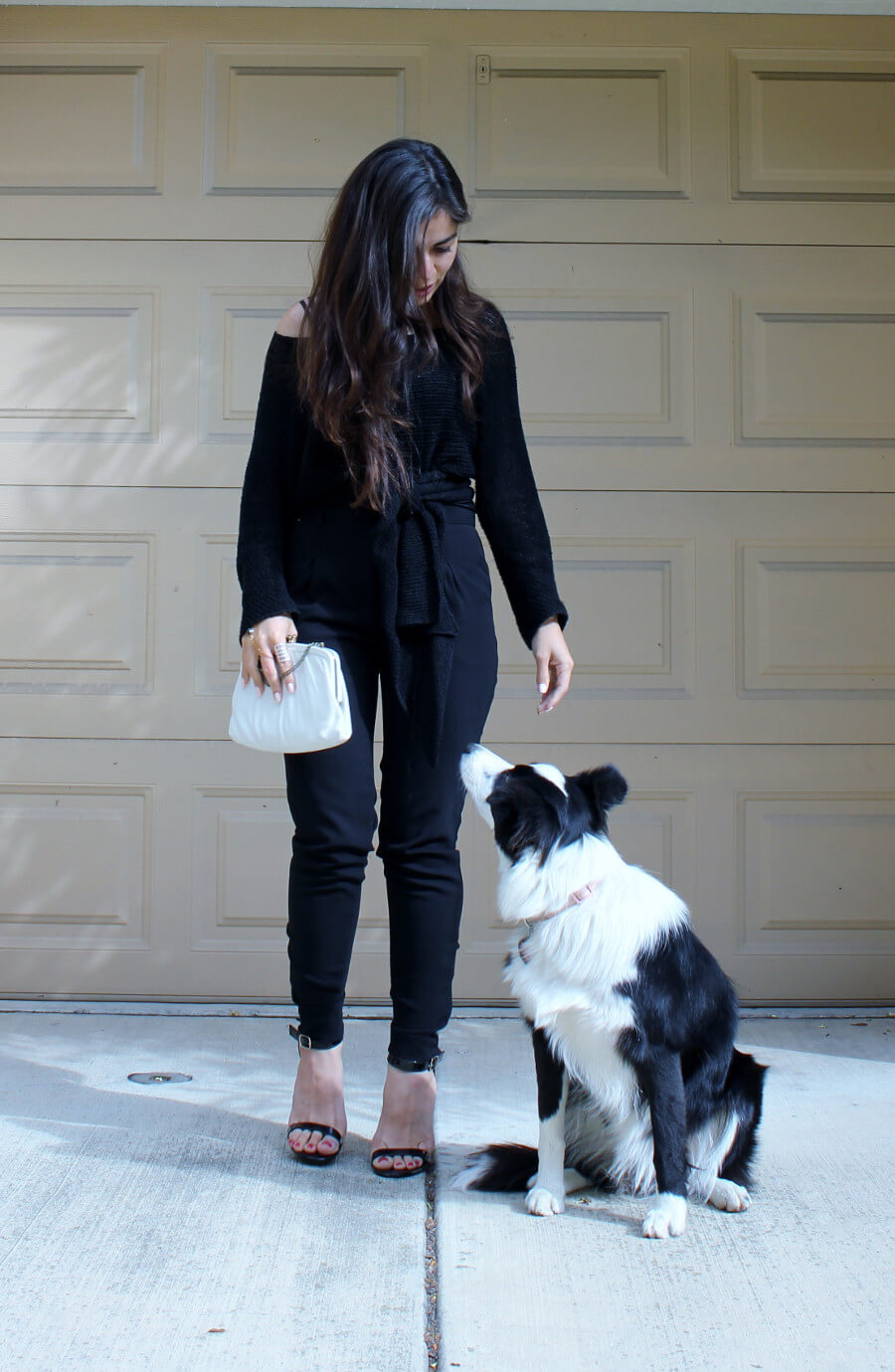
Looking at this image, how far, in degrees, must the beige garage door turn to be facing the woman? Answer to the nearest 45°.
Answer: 0° — it already faces them

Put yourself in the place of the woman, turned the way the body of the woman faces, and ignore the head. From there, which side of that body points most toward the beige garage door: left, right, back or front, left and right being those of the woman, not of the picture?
back

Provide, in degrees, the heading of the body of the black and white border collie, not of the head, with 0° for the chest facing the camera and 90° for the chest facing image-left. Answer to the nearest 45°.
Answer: approximately 45°

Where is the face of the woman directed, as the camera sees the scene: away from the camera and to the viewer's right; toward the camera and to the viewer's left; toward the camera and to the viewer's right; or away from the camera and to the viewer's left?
toward the camera and to the viewer's right

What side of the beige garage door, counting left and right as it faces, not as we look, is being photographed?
front

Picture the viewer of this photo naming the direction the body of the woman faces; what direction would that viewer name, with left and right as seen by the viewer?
facing the viewer

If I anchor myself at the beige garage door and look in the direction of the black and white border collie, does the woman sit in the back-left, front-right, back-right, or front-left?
front-right

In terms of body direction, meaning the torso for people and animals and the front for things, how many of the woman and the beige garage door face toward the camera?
2
